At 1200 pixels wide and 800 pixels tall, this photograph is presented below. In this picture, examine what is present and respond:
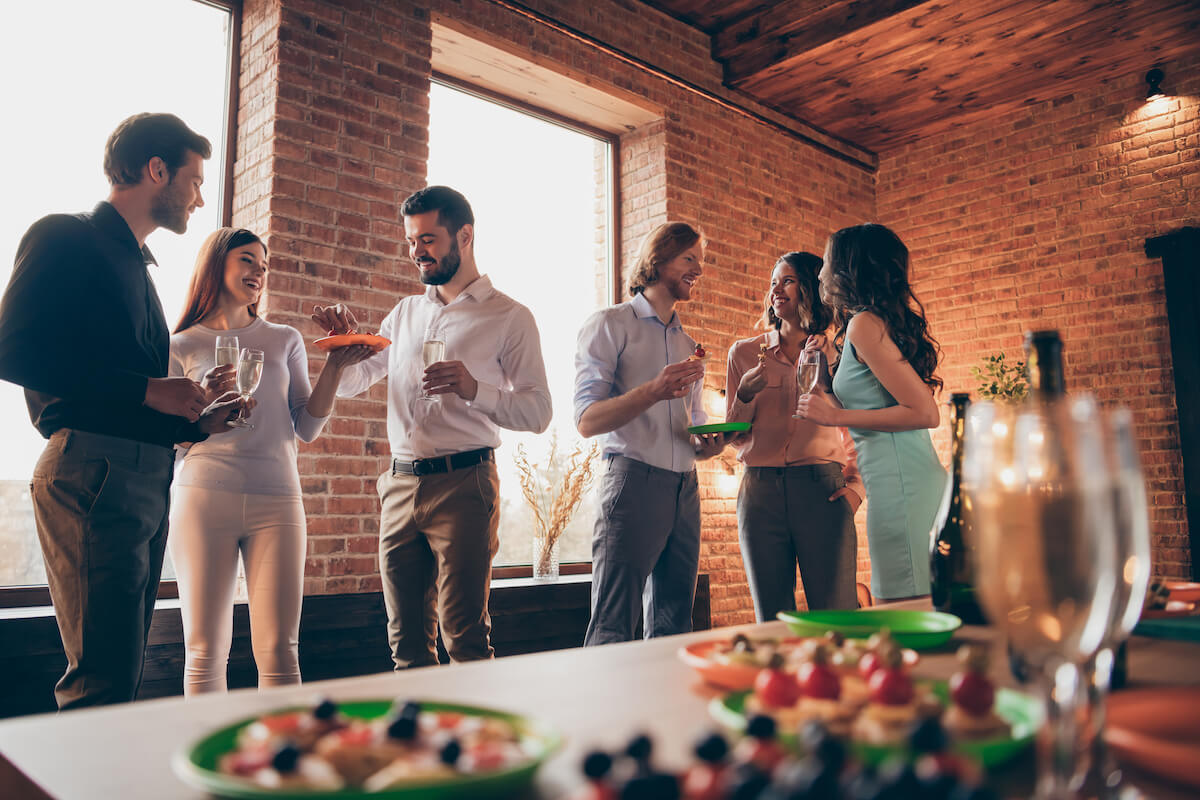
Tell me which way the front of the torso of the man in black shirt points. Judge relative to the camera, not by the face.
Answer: to the viewer's right

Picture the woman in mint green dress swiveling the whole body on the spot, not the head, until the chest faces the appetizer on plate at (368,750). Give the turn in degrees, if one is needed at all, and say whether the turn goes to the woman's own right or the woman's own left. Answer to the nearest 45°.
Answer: approximately 90° to the woman's own left

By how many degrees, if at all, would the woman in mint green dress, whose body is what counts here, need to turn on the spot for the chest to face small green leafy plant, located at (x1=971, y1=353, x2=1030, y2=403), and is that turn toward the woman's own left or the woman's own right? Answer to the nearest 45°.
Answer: approximately 90° to the woman's own right

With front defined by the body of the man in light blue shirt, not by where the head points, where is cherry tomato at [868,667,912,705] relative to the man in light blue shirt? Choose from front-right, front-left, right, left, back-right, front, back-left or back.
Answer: front-right

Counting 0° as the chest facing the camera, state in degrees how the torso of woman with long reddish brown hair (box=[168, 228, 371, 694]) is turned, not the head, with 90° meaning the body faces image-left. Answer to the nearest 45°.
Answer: approximately 0°

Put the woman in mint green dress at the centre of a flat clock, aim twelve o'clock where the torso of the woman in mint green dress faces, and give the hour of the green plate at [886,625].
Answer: The green plate is roughly at 9 o'clock from the woman in mint green dress.

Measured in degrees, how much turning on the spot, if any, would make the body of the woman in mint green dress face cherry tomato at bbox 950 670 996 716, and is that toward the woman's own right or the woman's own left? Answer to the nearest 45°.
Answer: approximately 90° to the woman's own left

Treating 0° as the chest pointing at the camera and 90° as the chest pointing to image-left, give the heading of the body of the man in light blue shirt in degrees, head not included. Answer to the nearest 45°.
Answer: approximately 315°

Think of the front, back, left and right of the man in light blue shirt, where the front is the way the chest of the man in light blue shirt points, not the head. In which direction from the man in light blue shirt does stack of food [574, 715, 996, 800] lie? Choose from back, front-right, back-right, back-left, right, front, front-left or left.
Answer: front-right

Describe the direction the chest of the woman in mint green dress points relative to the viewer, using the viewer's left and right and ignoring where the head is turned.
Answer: facing to the left of the viewer

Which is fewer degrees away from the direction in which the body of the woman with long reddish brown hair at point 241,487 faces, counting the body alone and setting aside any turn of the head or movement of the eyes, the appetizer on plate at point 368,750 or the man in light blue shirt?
the appetizer on plate

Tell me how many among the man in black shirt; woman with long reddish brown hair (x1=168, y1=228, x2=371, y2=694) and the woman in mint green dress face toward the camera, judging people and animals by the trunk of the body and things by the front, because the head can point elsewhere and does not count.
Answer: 1

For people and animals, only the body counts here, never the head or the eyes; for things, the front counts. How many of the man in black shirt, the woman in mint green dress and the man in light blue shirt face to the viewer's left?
1

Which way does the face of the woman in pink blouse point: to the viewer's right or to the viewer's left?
to the viewer's right

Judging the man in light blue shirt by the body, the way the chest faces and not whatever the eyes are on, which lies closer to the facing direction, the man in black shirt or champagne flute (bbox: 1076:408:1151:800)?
the champagne flute

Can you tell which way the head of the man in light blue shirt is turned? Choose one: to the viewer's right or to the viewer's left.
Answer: to the viewer's right

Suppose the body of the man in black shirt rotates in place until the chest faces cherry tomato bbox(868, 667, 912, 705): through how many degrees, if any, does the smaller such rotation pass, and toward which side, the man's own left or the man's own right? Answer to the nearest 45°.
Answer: approximately 90° to the man's own right
